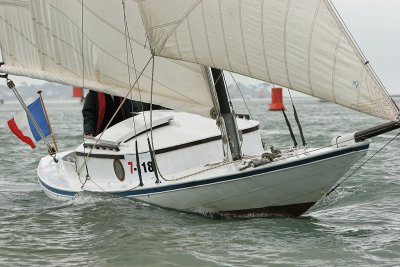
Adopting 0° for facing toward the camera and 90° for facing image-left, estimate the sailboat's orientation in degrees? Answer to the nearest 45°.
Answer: approximately 315°
